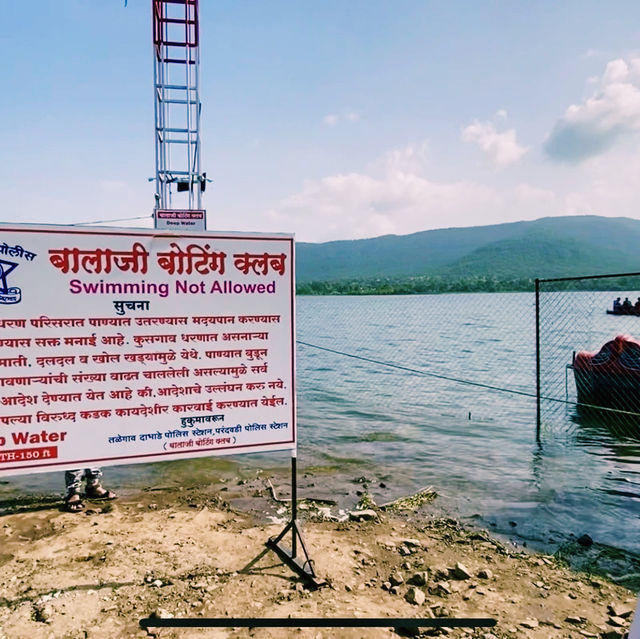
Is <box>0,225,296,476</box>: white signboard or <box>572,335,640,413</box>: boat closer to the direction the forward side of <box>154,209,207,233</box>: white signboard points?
the white signboard

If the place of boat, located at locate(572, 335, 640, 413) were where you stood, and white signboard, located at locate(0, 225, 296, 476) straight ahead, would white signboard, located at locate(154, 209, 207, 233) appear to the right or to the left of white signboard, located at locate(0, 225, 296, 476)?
right

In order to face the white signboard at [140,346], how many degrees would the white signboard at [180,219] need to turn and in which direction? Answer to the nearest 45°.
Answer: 0° — it already faces it

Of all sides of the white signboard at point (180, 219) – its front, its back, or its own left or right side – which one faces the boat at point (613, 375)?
left

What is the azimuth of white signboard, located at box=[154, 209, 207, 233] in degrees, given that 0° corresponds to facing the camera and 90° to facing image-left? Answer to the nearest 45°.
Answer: approximately 0°
